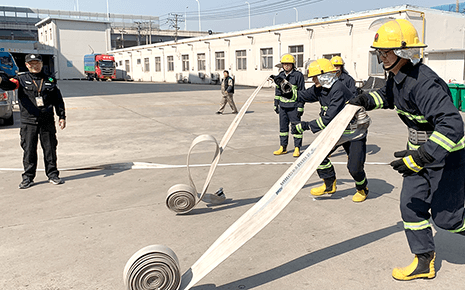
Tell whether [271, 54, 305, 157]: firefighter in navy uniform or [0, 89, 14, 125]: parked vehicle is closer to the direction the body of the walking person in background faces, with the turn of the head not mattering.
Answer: the parked vehicle

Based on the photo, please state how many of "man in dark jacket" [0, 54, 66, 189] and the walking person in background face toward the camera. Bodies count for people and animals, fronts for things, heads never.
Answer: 1

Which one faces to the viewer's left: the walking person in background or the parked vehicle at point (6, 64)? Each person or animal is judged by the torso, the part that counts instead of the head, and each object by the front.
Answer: the walking person in background

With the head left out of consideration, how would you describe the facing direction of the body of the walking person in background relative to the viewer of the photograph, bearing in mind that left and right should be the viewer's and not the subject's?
facing to the left of the viewer

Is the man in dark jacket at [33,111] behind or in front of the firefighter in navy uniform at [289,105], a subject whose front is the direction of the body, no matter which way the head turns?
in front

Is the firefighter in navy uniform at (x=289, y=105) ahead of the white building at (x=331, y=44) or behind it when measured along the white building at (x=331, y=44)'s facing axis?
ahead
